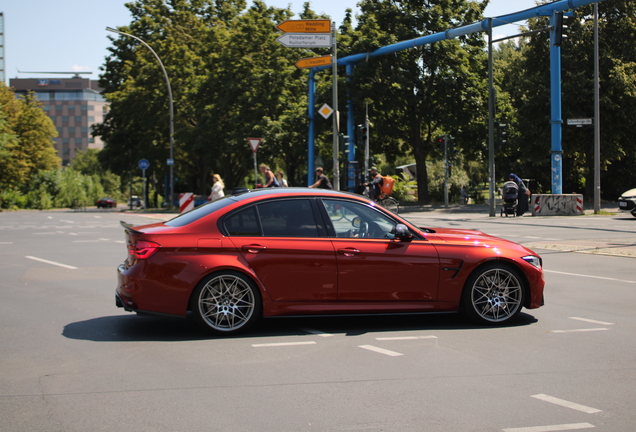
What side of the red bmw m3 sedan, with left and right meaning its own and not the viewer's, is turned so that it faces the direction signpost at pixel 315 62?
left

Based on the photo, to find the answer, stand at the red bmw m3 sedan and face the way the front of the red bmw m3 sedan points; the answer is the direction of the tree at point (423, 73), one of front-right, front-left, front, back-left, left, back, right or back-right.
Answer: left

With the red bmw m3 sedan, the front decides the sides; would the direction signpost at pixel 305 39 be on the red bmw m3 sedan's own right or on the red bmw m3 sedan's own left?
on the red bmw m3 sedan's own left

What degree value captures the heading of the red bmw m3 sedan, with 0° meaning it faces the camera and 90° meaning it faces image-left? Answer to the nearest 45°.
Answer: approximately 270°

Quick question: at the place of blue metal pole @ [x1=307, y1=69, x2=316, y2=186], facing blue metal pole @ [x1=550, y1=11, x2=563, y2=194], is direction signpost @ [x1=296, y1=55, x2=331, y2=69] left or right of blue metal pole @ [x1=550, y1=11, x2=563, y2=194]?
right

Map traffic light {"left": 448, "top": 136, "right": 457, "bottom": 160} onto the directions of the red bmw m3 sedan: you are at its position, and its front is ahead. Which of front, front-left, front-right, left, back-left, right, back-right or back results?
left

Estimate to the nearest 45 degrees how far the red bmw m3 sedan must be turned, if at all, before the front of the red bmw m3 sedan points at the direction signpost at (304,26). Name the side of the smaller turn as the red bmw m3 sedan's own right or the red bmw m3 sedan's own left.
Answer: approximately 90° to the red bmw m3 sedan's own left

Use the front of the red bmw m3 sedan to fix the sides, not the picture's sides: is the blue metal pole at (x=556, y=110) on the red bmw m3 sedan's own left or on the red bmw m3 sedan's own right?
on the red bmw m3 sedan's own left

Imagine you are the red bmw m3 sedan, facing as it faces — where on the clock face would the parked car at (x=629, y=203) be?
The parked car is roughly at 10 o'clock from the red bmw m3 sedan.
